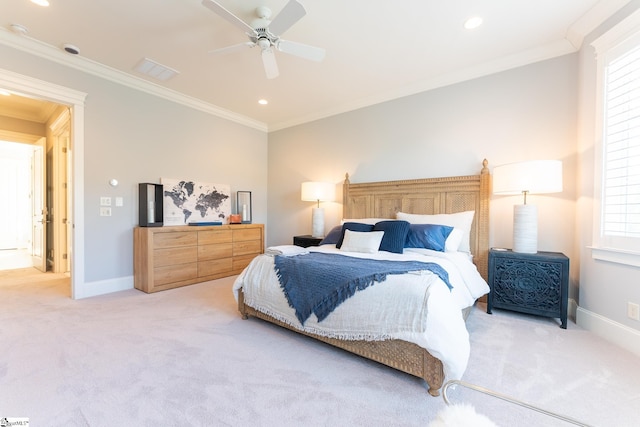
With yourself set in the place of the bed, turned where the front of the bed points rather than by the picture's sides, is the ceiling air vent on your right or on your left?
on your right

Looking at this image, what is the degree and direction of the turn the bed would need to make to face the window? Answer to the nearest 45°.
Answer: approximately 135° to its left

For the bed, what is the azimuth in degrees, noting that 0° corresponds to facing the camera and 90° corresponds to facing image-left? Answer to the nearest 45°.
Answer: approximately 45°

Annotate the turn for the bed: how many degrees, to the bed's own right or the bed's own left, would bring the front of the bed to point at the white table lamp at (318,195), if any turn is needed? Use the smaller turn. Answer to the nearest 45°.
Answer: approximately 90° to the bed's own right

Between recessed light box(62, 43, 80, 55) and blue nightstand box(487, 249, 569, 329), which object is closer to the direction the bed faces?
the recessed light

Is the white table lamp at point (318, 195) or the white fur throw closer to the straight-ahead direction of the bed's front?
the white fur throw

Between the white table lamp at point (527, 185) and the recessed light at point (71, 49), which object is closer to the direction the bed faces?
the recessed light

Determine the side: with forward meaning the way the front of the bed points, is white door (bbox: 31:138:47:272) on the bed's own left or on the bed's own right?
on the bed's own right
